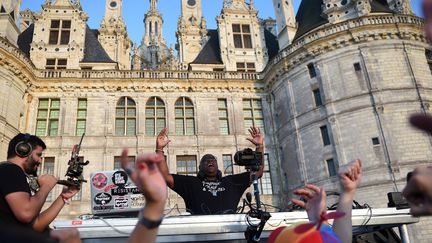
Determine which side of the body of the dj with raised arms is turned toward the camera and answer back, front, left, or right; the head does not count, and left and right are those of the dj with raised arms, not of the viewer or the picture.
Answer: front

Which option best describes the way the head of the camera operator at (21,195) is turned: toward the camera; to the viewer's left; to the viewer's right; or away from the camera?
to the viewer's right

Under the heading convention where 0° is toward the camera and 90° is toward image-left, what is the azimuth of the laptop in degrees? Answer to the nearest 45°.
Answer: approximately 180°

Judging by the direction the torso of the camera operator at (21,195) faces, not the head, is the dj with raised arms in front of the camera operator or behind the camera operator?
in front

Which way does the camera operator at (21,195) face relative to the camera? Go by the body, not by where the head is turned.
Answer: to the viewer's right

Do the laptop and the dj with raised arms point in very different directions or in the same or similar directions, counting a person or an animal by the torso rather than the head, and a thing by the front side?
very different directions
